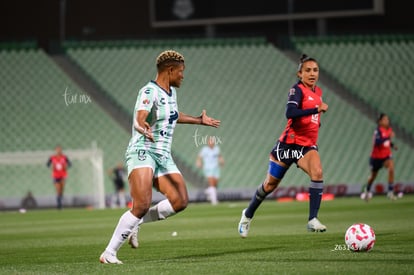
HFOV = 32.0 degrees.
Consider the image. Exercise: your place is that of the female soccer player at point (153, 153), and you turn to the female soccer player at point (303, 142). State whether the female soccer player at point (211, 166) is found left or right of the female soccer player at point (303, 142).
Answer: left

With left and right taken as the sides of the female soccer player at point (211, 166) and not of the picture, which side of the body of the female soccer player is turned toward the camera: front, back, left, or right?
front

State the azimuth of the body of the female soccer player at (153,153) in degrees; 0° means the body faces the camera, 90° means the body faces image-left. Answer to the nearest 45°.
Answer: approximately 315°

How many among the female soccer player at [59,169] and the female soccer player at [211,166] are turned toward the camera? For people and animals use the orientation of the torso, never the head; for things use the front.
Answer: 2

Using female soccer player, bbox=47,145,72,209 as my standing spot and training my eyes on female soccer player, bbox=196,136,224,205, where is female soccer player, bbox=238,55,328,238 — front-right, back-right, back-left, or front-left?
front-right

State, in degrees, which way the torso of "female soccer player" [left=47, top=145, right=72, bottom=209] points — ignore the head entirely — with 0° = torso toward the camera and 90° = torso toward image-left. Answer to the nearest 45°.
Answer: approximately 0°

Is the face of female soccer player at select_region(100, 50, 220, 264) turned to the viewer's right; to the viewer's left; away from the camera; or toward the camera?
to the viewer's right
